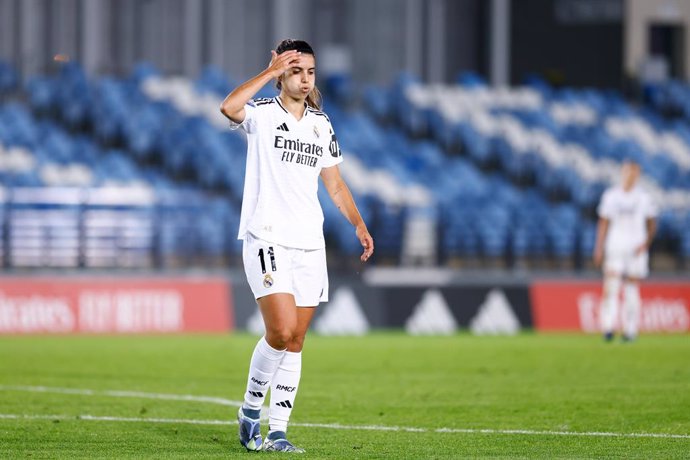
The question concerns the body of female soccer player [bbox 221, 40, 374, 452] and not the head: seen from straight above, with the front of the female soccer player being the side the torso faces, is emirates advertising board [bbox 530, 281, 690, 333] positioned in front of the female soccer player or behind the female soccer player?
behind

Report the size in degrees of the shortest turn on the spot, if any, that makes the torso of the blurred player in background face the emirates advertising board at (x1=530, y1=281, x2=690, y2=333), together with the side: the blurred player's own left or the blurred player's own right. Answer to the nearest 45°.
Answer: approximately 180°

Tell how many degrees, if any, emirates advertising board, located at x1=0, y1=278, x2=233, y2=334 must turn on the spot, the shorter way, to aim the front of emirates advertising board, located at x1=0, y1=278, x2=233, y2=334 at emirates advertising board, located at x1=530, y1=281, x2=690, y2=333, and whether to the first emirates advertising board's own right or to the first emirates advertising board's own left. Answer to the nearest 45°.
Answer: approximately 90° to the first emirates advertising board's own left

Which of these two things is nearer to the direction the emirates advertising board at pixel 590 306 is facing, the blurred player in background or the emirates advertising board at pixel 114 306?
the blurred player in background

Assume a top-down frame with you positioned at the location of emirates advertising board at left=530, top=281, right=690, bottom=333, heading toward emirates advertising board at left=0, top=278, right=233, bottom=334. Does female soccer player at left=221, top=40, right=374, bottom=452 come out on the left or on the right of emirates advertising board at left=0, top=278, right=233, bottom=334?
left

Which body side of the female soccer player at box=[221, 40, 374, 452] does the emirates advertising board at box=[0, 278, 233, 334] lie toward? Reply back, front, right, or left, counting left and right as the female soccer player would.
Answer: back

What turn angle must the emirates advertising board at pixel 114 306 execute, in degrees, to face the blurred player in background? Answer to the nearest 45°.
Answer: approximately 90° to its left

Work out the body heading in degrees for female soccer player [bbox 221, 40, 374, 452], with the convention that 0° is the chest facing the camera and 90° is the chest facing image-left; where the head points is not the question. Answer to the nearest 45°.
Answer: approximately 0°
